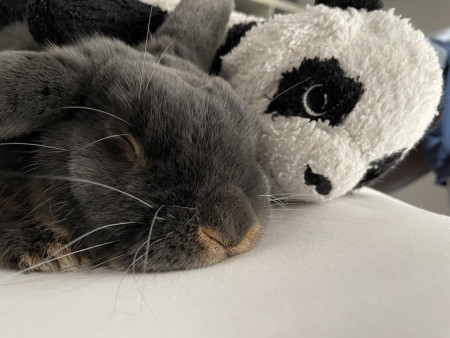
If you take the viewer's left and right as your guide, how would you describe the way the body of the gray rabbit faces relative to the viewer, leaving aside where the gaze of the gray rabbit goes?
facing the viewer and to the right of the viewer
